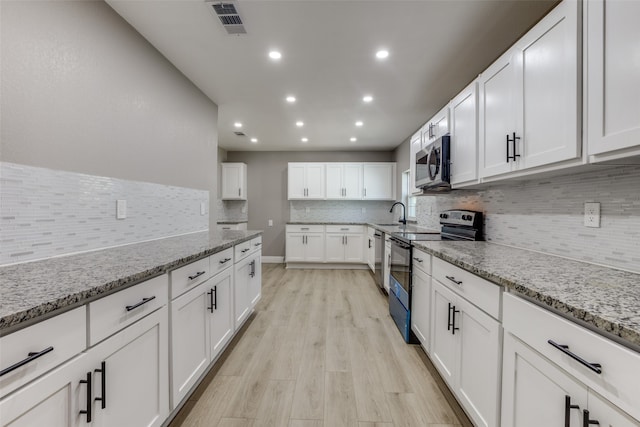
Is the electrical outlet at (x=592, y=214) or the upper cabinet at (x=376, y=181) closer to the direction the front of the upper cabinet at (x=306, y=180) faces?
the electrical outlet

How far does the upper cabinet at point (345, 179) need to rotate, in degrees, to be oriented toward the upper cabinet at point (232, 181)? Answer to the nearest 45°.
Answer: approximately 90° to its right

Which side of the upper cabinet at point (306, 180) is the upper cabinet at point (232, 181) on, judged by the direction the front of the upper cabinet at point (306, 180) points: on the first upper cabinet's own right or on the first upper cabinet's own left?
on the first upper cabinet's own right

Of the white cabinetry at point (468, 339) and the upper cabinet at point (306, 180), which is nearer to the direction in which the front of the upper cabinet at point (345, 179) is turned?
the white cabinetry

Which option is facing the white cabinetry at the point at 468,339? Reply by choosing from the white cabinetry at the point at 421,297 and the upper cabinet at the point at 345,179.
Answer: the upper cabinet

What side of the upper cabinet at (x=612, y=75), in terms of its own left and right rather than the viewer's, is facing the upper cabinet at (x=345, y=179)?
right

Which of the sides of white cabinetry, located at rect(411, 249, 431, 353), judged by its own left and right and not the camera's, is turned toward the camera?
left
